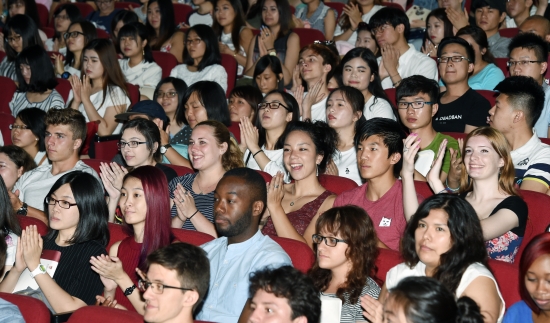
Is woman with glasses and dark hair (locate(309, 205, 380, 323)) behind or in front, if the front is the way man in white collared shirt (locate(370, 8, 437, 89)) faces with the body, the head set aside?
in front

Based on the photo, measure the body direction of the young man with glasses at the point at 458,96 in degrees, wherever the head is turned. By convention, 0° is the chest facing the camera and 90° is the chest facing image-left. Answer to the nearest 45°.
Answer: approximately 45°

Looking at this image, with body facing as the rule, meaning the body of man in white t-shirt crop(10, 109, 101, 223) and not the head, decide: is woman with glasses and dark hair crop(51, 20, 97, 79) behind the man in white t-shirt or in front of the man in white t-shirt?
behind

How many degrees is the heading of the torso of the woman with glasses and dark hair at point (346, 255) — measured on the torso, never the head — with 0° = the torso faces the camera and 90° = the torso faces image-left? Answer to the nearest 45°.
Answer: approximately 45°

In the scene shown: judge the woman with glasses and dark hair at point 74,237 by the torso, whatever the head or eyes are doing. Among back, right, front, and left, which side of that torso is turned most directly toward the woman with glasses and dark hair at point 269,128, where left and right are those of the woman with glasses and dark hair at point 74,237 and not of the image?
back

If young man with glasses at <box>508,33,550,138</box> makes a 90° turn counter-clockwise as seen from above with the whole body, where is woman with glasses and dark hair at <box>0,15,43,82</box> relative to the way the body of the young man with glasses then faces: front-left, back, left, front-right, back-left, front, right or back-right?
back-right

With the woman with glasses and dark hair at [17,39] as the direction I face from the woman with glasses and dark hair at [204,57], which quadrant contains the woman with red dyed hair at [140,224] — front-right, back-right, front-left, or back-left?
back-left
